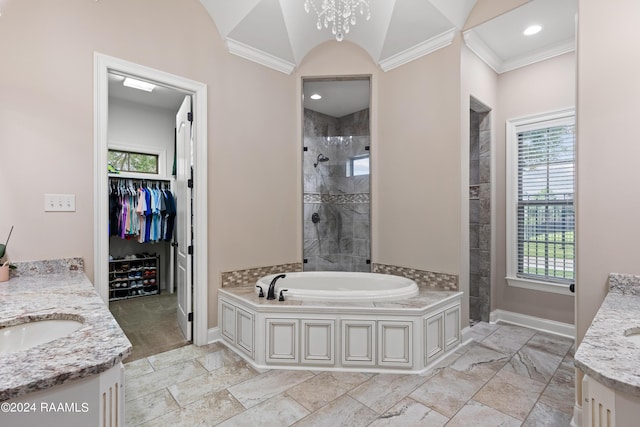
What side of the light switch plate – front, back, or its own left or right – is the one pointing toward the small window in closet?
back

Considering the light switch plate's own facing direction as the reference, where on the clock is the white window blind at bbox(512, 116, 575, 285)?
The white window blind is roughly at 10 o'clock from the light switch plate.

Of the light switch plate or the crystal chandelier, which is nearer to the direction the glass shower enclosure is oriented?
the crystal chandelier

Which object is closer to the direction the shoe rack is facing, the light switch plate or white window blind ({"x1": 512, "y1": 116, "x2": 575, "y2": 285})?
the light switch plate

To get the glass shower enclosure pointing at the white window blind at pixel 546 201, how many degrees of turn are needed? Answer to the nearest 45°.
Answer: approximately 90° to its left

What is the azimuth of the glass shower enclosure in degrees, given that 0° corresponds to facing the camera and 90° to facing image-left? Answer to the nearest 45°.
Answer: approximately 0°

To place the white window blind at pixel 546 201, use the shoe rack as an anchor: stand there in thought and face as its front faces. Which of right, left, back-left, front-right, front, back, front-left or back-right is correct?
front-left

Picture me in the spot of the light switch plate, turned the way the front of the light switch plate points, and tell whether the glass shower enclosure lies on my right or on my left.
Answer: on my left

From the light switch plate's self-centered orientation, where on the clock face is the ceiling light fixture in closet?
The ceiling light fixture in closet is roughly at 7 o'clock from the light switch plate.

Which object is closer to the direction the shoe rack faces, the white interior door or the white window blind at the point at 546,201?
the white interior door

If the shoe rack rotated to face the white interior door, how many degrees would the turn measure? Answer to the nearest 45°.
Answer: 0° — it already faces it

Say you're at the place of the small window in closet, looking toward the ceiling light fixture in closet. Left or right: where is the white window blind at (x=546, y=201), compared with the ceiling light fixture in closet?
left
